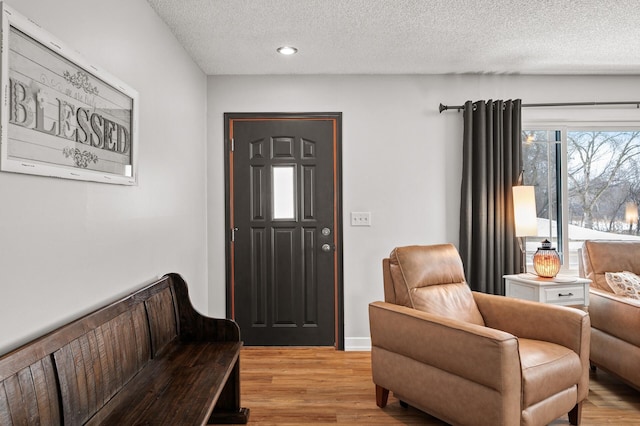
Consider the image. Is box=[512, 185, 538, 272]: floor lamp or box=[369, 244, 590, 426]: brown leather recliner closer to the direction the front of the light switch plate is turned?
the brown leather recliner

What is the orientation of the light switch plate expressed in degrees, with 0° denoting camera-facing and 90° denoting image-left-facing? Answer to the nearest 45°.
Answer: approximately 0°

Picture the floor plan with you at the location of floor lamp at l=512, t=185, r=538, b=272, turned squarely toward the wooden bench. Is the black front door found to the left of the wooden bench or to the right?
right

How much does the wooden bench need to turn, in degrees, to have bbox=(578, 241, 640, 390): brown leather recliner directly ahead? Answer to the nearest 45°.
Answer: approximately 45° to its left

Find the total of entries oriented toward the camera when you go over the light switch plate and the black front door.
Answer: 2

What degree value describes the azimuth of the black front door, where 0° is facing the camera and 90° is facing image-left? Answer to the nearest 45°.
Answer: approximately 0°

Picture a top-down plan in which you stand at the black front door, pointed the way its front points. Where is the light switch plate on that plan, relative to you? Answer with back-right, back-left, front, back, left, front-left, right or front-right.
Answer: left

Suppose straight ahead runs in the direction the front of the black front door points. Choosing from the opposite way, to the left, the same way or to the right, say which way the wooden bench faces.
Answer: to the left
